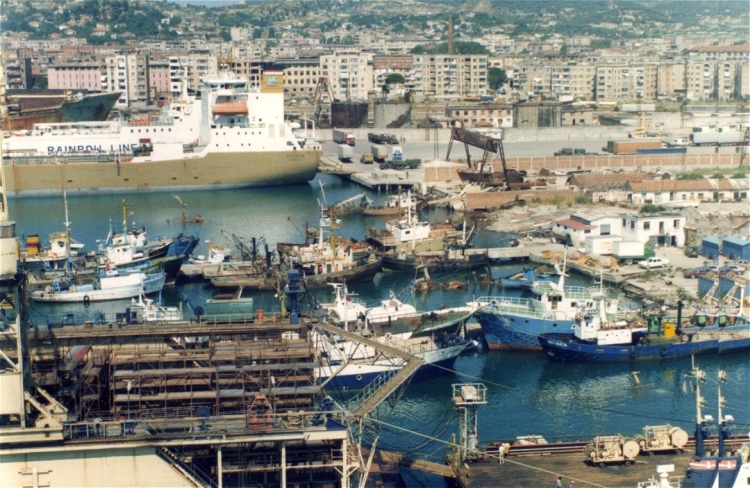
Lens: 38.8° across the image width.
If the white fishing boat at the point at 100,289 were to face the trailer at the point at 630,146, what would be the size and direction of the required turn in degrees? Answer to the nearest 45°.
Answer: approximately 45° to its left

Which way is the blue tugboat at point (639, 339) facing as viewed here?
to the viewer's left

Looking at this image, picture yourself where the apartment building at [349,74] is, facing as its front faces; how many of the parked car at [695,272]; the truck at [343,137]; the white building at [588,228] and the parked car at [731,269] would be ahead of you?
4

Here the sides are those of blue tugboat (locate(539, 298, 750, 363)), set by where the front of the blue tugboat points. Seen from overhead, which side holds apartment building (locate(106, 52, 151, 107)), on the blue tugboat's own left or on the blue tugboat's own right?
on the blue tugboat's own right

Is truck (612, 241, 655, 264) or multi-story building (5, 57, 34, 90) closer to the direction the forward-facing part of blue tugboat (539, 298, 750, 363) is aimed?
the multi-story building

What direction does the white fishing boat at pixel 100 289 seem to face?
to the viewer's right

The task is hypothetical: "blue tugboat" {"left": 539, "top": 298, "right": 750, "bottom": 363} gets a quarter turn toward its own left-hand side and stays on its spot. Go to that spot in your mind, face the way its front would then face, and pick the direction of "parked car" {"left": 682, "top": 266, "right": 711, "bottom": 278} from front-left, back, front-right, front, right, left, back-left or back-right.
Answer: back

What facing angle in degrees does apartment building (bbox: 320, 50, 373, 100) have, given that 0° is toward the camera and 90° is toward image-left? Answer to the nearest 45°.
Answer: approximately 0°
